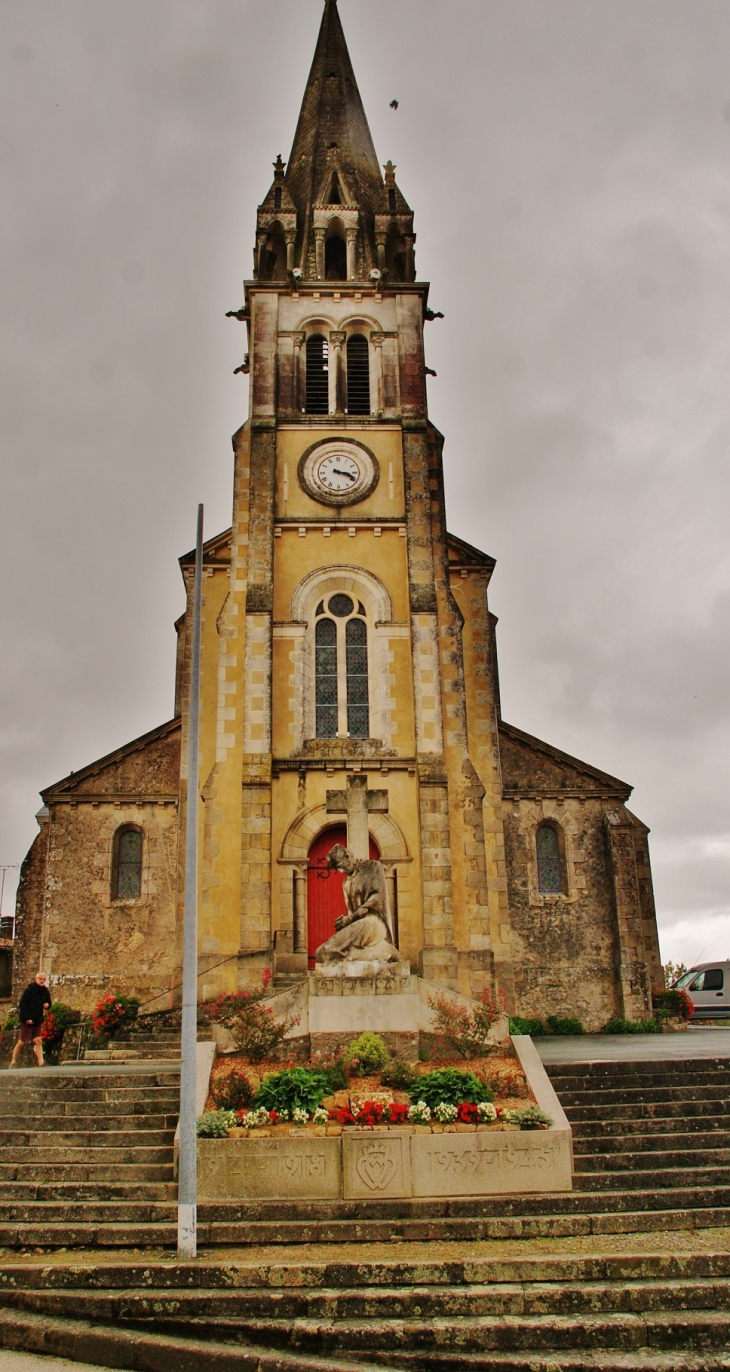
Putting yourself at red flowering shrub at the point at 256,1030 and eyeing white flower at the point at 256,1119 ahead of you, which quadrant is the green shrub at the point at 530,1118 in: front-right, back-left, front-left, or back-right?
front-left

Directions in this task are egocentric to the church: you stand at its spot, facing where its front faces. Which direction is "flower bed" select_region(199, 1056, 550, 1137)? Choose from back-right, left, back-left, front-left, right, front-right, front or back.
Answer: front

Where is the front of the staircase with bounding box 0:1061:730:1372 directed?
toward the camera

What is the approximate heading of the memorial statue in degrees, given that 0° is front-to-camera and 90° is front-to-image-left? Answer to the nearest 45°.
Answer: approximately 45°

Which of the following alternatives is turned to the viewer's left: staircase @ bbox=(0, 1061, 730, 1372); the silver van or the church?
the silver van

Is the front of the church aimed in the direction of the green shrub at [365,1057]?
yes

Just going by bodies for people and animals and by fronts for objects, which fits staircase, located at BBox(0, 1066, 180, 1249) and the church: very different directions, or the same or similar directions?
same or similar directions

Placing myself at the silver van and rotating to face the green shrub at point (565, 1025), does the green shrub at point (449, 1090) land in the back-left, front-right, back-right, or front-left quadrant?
front-left

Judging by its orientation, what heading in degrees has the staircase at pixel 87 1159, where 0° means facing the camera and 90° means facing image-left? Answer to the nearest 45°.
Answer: approximately 0°

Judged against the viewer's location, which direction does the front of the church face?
facing the viewer
